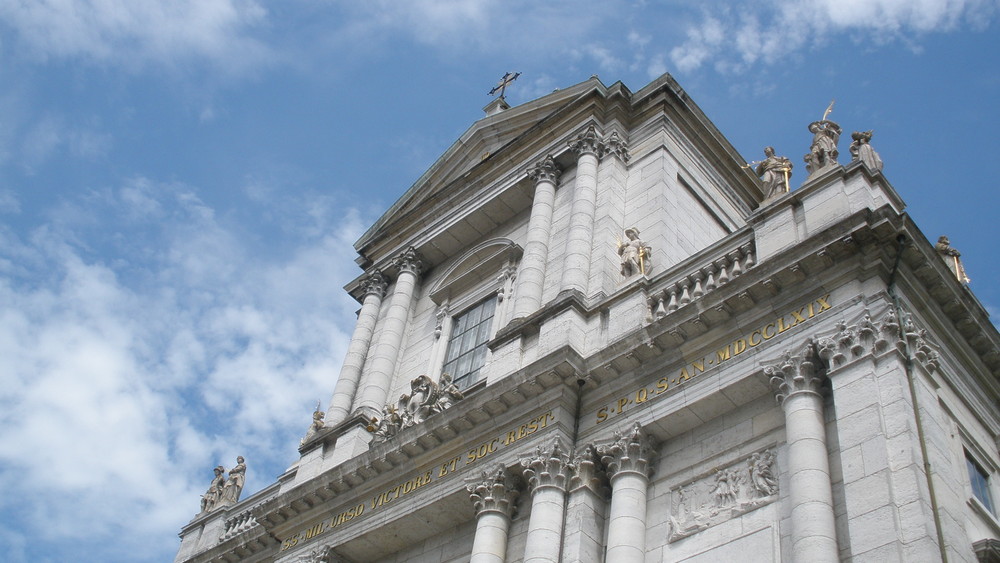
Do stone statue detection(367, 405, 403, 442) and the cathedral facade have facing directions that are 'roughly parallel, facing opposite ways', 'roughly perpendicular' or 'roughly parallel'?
roughly parallel

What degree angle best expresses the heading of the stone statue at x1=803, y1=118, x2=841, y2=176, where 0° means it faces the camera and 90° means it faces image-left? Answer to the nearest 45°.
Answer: approximately 45°

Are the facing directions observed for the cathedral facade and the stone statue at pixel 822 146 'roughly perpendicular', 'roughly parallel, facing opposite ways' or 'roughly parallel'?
roughly parallel

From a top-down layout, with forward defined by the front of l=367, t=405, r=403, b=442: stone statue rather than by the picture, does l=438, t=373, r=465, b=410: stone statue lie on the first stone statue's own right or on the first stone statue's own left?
on the first stone statue's own left

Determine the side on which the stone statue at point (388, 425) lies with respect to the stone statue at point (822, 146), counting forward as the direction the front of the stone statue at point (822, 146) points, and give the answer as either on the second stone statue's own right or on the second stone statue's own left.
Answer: on the second stone statue's own right

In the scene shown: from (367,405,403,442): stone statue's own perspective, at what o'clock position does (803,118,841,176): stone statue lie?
(803,118,841,176): stone statue is roughly at 9 o'clock from (367,405,403,442): stone statue.

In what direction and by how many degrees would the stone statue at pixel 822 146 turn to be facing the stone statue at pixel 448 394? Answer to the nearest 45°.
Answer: approximately 45° to its right

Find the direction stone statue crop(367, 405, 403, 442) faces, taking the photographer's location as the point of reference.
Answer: facing the viewer and to the left of the viewer

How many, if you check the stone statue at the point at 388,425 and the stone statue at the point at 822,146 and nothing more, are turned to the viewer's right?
0
